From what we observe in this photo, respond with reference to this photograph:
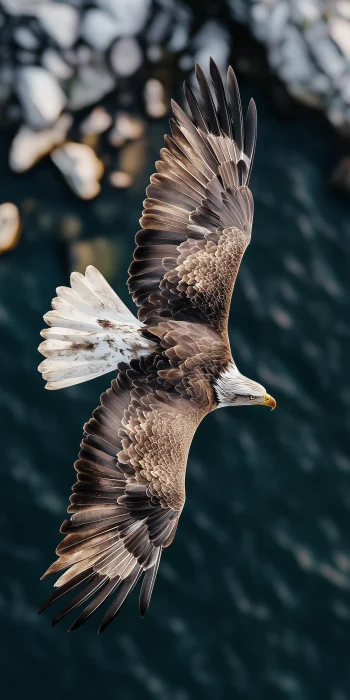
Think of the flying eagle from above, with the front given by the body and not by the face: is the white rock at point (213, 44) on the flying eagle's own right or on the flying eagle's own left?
on the flying eagle's own left

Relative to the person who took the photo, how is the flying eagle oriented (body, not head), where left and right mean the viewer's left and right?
facing to the right of the viewer

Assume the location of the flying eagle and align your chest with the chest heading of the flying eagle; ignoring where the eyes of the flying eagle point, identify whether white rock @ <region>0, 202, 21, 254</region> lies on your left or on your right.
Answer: on your left
